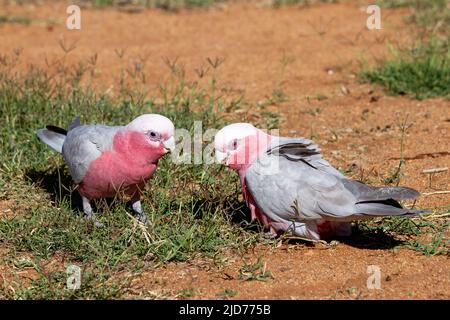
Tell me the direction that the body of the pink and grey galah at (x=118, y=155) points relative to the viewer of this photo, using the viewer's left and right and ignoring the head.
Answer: facing the viewer and to the right of the viewer

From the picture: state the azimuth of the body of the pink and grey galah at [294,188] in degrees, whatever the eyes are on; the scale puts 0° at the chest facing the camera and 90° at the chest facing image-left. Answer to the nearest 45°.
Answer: approximately 90°

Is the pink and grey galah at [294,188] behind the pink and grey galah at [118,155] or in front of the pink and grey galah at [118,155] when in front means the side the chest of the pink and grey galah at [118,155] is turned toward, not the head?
in front

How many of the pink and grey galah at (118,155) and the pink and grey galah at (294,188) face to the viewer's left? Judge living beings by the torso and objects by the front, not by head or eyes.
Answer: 1

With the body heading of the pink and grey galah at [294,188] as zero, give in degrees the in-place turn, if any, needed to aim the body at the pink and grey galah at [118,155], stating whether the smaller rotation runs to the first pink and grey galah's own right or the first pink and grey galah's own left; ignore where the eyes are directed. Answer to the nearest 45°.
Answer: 0° — it already faces it
